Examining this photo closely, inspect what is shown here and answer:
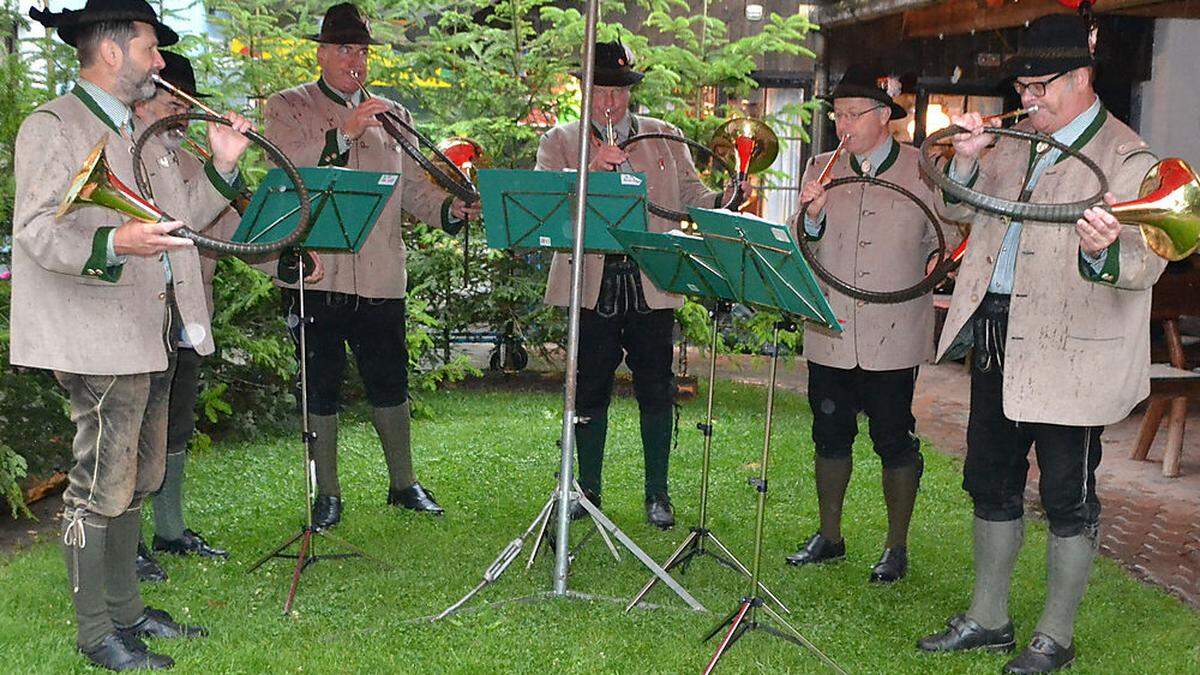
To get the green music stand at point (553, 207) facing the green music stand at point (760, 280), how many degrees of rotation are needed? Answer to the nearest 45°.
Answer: approximately 135° to its right

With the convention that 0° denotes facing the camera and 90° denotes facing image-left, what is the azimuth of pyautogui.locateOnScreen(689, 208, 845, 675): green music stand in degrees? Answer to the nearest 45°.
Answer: approximately 225°

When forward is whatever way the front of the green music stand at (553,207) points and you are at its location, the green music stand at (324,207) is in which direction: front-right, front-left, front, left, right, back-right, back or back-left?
left

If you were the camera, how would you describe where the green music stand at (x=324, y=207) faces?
facing away from the viewer and to the left of the viewer

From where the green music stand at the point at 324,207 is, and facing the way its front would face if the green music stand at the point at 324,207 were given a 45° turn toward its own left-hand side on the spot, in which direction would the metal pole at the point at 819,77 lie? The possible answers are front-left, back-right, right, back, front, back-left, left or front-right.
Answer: back-right

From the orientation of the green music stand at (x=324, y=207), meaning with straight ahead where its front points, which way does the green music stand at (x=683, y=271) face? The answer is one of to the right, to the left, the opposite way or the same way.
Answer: to the right

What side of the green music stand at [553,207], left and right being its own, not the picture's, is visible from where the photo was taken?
back

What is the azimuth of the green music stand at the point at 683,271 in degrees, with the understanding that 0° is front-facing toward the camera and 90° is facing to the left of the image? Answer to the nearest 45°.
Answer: approximately 225°

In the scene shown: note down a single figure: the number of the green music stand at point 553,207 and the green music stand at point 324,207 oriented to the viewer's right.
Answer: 0
